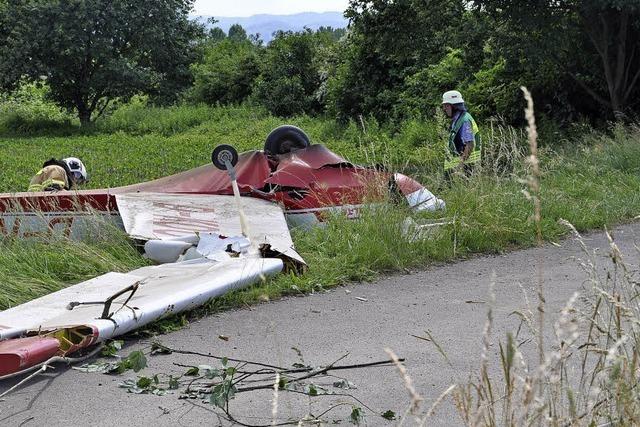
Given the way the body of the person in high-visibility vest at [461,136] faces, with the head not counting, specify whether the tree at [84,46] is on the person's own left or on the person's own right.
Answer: on the person's own right

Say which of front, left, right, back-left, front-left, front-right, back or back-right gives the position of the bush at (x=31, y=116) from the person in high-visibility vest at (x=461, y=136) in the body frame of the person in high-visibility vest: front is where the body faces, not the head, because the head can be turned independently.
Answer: front-right

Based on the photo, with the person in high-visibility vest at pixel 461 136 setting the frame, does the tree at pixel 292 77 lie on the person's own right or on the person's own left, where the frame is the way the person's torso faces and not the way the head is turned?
on the person's own right

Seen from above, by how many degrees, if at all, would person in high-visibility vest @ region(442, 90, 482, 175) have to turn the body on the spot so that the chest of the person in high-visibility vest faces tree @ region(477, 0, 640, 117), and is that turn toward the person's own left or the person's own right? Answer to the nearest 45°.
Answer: approximately 90° to the person's own right

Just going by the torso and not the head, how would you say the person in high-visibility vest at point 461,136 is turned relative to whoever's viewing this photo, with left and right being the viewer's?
facing to the left of the viewer

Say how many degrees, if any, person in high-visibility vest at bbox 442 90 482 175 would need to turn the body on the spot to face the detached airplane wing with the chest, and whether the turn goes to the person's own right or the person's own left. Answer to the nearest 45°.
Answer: approximately 45° to the person's own left

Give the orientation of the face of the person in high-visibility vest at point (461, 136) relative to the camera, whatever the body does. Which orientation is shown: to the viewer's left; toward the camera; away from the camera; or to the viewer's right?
to the viewer's left

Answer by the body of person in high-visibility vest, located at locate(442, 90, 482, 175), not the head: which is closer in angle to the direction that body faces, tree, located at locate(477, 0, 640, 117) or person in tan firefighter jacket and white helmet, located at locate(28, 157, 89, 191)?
the person in tan firefighter jacket and white helmet

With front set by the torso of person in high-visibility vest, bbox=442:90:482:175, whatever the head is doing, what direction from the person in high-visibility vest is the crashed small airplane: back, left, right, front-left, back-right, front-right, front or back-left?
front-left

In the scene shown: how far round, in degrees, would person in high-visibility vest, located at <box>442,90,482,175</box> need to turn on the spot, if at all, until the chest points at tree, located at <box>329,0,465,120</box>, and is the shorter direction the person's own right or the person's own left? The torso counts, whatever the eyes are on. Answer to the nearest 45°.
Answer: approximately 90° to the person's own right

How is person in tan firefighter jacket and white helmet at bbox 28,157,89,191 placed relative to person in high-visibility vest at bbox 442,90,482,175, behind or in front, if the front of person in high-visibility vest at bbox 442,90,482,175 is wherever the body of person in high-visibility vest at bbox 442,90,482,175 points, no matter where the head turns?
in front
